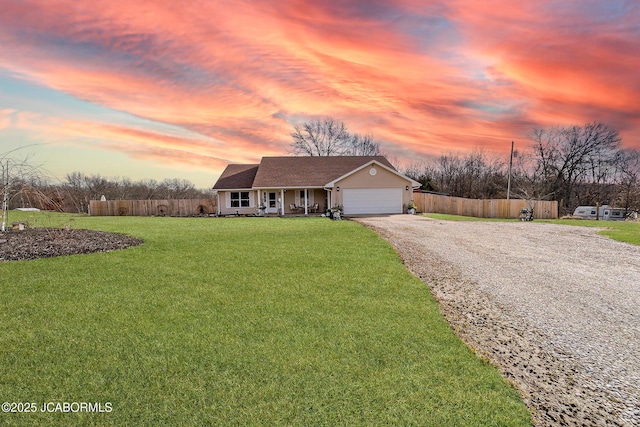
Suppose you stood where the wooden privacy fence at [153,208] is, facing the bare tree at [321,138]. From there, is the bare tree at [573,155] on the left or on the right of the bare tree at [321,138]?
right

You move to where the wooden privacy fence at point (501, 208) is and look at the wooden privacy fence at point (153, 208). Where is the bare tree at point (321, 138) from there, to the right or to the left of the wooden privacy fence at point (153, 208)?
right

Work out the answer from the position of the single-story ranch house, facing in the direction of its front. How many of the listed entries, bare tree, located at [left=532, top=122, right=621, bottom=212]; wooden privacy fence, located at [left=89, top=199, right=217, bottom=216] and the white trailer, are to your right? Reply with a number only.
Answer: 1

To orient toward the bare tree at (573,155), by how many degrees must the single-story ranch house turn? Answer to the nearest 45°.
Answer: approximately 135° to its left

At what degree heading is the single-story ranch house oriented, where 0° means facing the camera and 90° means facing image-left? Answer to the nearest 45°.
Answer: approximately 0°

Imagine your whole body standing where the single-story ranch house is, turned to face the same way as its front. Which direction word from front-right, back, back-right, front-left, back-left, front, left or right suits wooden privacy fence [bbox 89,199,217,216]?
right

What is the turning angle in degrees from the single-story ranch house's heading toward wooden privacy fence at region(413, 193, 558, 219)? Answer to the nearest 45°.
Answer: approximately 90° to its left

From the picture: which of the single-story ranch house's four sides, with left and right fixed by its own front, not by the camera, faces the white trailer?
left

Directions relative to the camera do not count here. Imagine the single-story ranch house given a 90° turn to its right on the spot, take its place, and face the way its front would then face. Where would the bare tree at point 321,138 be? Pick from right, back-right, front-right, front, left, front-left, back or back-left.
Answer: right
